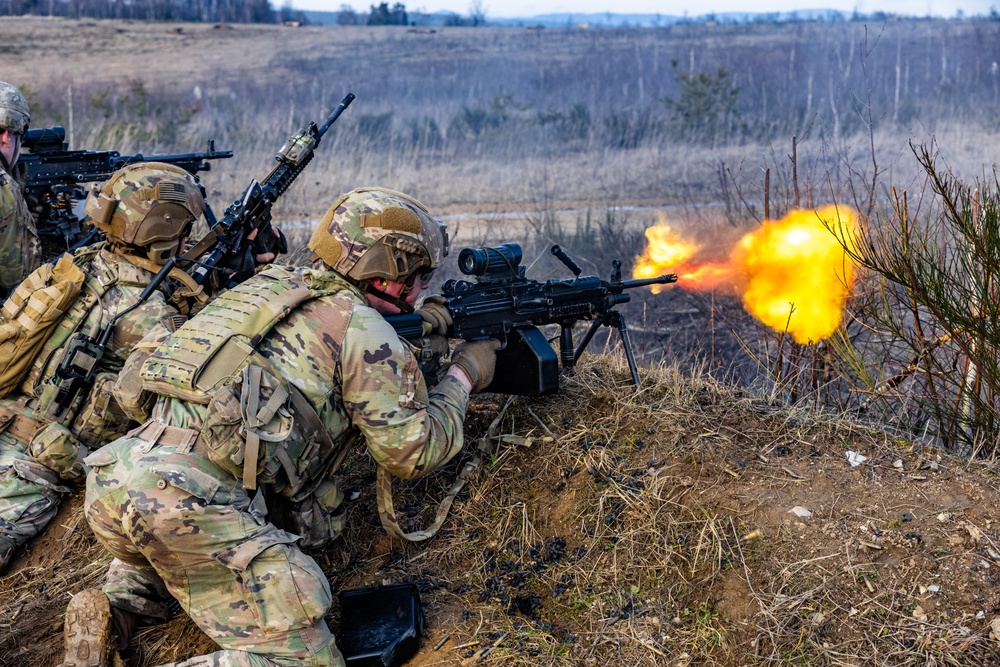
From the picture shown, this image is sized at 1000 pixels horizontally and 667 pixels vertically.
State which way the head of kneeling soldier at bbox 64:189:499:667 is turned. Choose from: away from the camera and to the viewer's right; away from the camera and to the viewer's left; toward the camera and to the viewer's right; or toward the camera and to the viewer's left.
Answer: away from the camera and to the viewer's right

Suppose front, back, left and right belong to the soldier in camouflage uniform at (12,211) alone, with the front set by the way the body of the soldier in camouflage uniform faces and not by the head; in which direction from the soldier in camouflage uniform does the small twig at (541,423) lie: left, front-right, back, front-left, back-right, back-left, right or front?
front-right

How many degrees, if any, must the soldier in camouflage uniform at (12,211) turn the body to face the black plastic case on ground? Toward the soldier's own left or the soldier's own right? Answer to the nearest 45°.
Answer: approximately 90° to the soldier's own right

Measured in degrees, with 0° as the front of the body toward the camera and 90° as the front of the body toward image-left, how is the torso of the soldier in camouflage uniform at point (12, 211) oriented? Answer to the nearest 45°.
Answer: approximately 270°

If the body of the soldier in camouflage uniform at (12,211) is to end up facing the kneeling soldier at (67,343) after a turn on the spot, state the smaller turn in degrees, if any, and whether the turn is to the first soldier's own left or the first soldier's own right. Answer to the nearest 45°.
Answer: approximately 90° to the first soldier's own right

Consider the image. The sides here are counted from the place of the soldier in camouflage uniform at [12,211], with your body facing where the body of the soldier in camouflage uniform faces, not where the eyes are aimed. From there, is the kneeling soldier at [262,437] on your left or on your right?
on your right

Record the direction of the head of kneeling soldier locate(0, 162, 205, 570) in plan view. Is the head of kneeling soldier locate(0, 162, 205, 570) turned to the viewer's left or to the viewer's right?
to the viewer's right

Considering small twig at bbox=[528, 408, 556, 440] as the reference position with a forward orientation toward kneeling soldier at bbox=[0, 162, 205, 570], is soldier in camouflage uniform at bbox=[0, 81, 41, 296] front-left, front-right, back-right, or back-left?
front-right
